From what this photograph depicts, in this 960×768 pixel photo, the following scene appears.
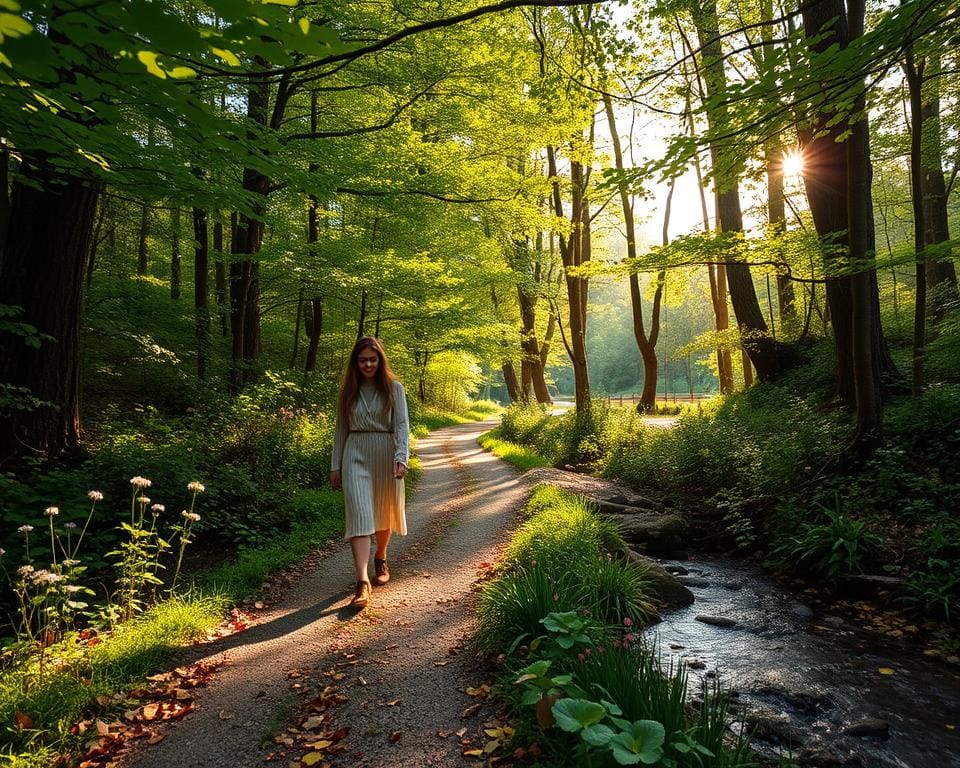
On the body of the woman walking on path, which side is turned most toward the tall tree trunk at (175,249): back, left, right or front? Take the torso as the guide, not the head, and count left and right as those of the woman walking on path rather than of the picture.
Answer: back

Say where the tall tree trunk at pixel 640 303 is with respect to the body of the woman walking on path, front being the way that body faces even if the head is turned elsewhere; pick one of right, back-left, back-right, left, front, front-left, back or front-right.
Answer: back-left

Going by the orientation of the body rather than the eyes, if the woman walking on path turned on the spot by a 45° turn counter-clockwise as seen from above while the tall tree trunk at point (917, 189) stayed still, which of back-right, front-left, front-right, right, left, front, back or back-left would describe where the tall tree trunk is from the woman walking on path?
front-left

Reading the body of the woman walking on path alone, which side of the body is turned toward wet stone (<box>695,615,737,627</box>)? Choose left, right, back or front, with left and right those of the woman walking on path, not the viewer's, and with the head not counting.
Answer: left

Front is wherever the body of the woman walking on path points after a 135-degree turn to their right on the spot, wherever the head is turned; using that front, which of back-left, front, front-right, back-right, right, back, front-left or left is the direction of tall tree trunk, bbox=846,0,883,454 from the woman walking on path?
back-right

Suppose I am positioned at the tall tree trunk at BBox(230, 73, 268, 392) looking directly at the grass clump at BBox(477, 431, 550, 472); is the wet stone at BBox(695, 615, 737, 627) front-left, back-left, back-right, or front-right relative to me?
front-right

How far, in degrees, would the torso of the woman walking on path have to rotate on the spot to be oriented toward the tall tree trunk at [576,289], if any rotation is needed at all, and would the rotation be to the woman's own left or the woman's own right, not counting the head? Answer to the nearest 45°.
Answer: approximately 135° to the woman's own left

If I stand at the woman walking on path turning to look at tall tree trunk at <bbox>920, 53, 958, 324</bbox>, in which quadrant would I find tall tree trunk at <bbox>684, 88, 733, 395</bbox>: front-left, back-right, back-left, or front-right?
front-left

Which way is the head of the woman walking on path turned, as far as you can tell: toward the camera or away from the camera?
toward the camera

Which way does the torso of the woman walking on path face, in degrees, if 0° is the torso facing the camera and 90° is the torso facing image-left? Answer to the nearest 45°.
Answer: approximately 0°

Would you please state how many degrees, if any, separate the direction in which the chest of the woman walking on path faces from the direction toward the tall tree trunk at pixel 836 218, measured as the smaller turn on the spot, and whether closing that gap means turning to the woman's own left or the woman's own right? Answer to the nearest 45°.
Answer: approximately 90° to the woman's own left

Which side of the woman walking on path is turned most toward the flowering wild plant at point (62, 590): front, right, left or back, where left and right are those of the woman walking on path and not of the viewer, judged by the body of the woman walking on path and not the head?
right

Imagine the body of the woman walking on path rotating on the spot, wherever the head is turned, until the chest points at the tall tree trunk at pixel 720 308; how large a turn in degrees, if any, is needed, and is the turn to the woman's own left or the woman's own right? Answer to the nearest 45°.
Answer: approximately 135° to the woman's own left

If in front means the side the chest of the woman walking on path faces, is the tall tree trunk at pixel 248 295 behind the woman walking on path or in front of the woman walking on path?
behind
